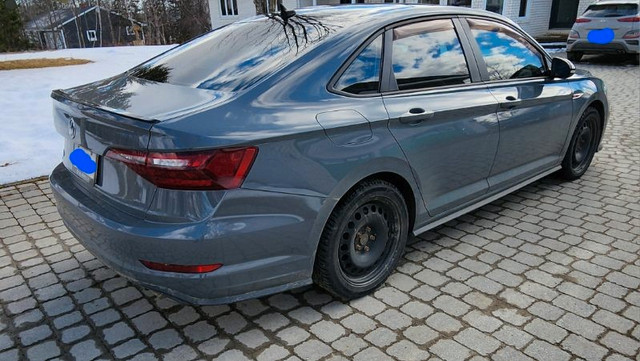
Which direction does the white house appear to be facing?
toward the camera

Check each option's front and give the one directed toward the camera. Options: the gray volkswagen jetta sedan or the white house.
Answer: the white house

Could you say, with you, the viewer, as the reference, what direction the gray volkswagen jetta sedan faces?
facing away from the viewer and to the right of the viewer

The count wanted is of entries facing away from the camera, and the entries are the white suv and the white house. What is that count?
1

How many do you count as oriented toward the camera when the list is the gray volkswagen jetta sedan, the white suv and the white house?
1

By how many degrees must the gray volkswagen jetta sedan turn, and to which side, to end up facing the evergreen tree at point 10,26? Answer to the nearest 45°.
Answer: approximately 90° to its left

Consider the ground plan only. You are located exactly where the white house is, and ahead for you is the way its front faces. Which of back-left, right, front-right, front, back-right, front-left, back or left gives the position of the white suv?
front

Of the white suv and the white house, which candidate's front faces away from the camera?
the white suv

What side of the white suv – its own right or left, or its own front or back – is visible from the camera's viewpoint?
back

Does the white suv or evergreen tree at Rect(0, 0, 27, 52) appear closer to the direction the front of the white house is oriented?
the white suv

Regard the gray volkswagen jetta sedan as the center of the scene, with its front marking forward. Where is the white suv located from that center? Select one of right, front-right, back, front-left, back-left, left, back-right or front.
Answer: front

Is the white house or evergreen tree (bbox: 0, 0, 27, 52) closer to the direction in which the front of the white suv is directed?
the white house

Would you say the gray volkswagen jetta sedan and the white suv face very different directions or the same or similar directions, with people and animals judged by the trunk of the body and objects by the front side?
same or similar directions

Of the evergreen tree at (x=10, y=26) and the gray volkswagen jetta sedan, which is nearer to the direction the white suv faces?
the evergreen tree

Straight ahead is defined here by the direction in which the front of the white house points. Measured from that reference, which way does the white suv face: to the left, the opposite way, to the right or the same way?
the opposite way

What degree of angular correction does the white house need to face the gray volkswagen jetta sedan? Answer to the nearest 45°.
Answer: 0° — it already faces it
